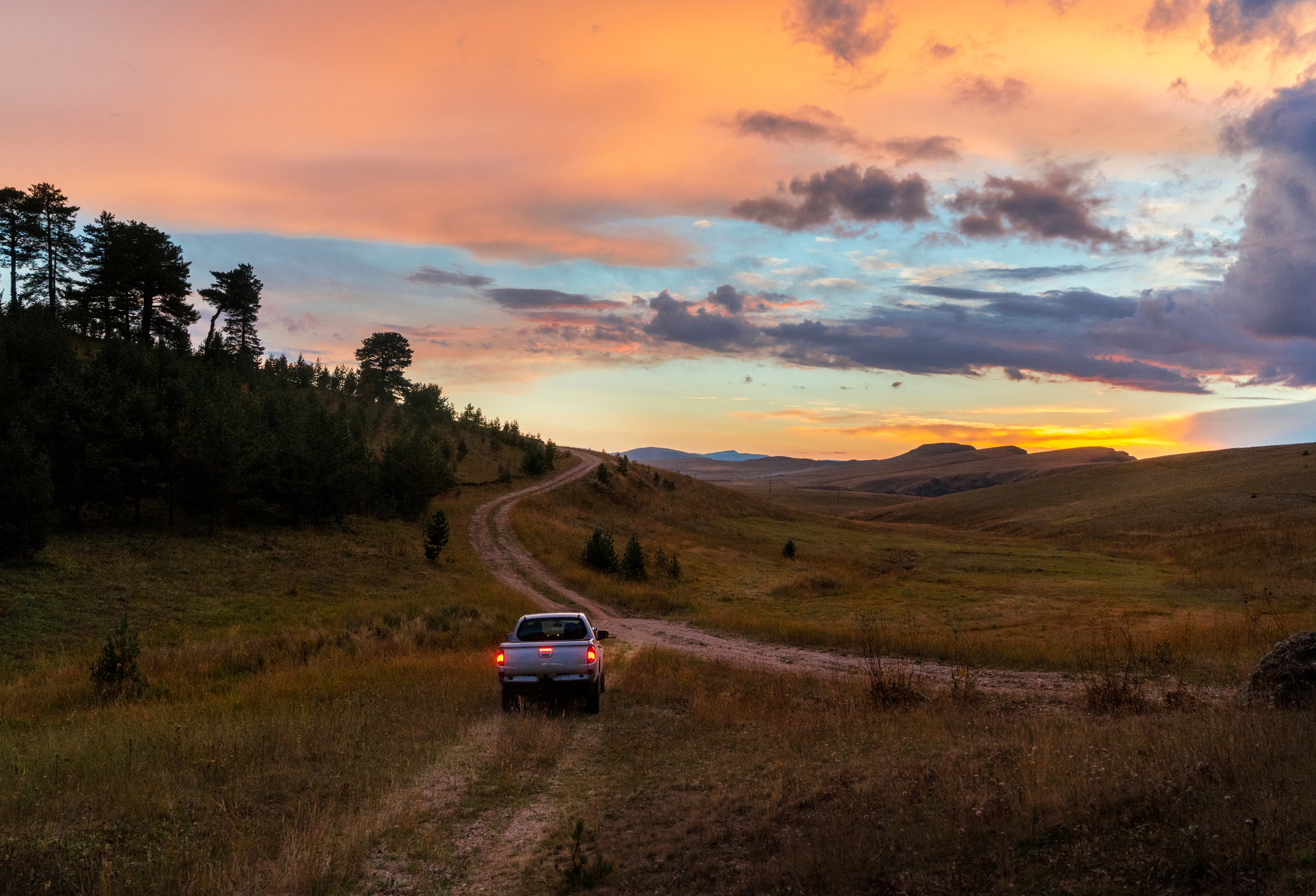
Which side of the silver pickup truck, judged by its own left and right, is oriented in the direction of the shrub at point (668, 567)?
front

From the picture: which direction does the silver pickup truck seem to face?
away from the camera

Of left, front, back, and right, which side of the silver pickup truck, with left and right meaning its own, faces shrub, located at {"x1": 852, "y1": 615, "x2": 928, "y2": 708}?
right

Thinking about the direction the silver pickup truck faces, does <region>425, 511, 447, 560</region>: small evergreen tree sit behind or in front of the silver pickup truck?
in front

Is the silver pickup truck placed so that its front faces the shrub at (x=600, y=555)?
yes

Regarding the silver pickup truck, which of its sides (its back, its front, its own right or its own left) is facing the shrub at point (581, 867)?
back

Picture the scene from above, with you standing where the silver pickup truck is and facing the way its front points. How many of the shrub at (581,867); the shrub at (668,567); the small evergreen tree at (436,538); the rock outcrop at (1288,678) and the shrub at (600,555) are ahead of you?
3

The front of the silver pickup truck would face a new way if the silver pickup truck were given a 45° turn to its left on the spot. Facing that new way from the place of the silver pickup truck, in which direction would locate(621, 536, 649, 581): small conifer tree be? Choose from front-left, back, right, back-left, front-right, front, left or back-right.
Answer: front-right

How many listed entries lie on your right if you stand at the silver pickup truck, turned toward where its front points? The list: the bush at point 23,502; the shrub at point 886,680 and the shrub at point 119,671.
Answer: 1

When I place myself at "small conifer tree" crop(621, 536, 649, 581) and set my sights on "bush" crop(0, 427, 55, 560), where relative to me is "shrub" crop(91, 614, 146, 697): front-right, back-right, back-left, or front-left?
front-left

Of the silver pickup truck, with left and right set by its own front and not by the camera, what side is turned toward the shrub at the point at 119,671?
left

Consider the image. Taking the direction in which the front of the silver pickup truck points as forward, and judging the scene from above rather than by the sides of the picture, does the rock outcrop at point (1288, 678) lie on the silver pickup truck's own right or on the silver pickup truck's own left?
on the silver pickup truck's own right
